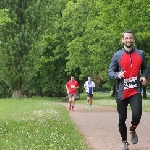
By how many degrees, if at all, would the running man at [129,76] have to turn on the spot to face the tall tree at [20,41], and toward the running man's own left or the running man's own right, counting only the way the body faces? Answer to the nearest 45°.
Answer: approximately 180°

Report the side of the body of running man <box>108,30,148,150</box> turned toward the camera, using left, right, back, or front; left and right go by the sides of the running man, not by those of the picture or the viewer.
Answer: front
